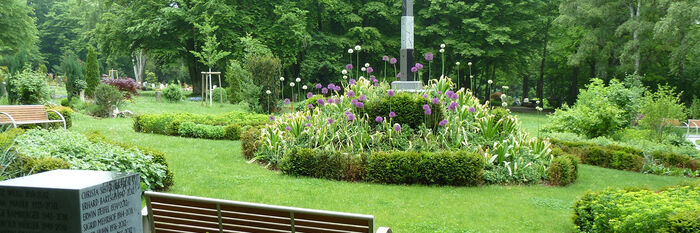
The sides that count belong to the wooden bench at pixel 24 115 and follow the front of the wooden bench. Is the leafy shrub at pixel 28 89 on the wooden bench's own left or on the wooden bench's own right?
on the wooden bench's own left

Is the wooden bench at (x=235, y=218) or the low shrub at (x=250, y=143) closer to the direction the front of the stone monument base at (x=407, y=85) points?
the wooden bench

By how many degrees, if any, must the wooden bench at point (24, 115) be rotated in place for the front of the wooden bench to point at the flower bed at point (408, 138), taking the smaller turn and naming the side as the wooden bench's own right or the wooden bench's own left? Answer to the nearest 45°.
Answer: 0° — it already faces it

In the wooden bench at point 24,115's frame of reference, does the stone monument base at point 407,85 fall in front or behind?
in front

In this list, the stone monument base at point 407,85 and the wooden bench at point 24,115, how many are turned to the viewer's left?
0

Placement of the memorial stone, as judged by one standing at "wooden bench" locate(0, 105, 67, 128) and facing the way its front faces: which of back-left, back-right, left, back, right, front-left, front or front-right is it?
front-right

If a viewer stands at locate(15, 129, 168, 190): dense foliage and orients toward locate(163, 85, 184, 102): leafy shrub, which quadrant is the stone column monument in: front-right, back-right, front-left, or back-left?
front-right

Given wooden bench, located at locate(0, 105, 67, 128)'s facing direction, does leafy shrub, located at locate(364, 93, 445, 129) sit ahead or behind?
ahead

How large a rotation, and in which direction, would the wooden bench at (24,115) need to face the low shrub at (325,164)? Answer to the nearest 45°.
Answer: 0° — it already faces it

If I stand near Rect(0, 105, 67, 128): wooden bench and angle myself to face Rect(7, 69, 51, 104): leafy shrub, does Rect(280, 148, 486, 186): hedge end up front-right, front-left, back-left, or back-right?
back-right

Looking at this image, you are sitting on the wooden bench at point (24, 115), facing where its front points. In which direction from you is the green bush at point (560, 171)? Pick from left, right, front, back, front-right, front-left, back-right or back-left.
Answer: front

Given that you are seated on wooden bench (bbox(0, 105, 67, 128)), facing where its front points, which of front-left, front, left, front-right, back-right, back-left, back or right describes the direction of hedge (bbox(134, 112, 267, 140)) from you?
front-left
